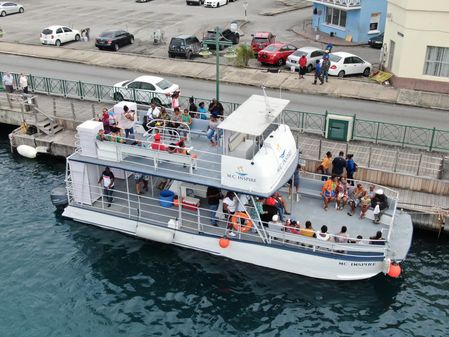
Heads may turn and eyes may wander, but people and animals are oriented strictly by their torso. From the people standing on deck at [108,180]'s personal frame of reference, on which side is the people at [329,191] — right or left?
on their left

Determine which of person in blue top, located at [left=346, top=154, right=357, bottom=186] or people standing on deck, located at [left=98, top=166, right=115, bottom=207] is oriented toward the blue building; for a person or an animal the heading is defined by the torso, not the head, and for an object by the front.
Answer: person in blue top, located at [left=346, top=154, right=357, bottom=186]

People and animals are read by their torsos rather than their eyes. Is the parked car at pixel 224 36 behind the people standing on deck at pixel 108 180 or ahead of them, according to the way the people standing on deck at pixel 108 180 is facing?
behind

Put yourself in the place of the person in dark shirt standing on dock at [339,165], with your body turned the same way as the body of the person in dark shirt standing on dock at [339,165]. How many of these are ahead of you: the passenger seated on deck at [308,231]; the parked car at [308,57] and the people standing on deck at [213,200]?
1

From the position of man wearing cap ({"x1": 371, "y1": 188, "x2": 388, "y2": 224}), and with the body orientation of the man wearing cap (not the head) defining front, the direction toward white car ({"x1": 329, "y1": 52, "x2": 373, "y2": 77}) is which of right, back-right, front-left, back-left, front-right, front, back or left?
back-right

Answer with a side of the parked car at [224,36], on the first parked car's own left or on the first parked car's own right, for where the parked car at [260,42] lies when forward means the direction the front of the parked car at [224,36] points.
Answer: on the first parked car's own left
